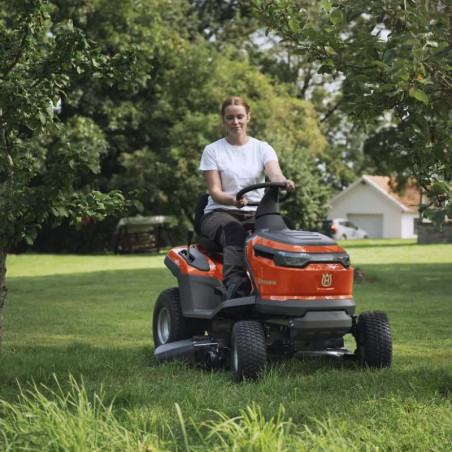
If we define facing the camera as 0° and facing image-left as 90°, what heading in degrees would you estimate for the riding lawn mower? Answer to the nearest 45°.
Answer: approximately 315°

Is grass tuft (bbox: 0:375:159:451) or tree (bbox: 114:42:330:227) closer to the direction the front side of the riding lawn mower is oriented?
the grass tuft

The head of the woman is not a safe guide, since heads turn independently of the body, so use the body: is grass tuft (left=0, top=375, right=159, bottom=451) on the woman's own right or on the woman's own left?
on the woman's own right

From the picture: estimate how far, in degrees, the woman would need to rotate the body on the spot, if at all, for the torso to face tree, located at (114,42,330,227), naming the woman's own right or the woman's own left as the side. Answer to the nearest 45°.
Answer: approximately 135° to the woman's own left
